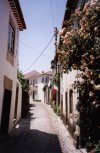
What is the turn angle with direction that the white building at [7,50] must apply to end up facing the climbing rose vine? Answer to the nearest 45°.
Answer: approximately 45° to its right

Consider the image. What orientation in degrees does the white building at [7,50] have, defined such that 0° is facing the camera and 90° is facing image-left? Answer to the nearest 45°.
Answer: approximately 270°
